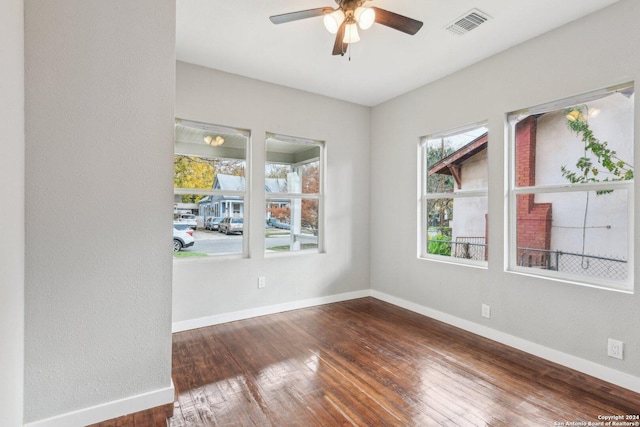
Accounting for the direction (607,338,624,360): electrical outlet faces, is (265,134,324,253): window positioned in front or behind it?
in front

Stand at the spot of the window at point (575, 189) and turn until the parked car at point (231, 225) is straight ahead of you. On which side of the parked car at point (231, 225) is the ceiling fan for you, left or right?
left

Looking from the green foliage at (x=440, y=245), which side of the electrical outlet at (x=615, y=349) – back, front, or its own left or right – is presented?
right

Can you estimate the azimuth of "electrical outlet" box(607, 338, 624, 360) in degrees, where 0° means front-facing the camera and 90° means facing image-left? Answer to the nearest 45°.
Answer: approximately 45°

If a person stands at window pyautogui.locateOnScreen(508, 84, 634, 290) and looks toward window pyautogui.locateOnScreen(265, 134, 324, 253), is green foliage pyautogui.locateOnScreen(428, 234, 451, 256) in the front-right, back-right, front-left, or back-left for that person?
front-right

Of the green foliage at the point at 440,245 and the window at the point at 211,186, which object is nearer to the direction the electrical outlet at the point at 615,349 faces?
the window
